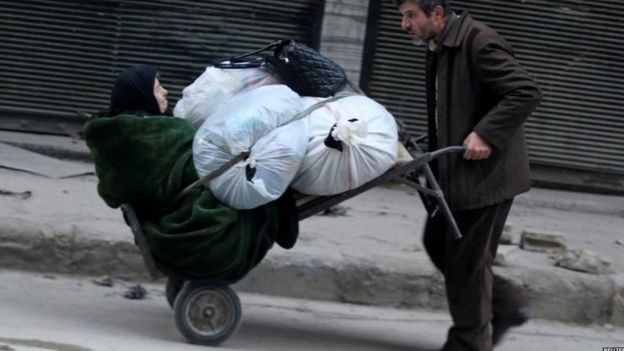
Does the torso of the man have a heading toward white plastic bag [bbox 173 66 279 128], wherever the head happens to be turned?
yes

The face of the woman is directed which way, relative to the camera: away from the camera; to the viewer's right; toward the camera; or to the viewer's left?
to the viewer's right

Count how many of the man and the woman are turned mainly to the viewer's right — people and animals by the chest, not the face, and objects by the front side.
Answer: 1

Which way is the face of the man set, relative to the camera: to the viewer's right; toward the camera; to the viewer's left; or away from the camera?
to the viewer's left

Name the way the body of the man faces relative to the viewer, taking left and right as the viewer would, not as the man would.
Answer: facing to the left of the viewer

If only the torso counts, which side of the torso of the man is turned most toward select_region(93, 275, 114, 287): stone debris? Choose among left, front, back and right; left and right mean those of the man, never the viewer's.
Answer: front

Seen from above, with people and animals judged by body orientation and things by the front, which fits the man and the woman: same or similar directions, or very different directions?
very different directions
